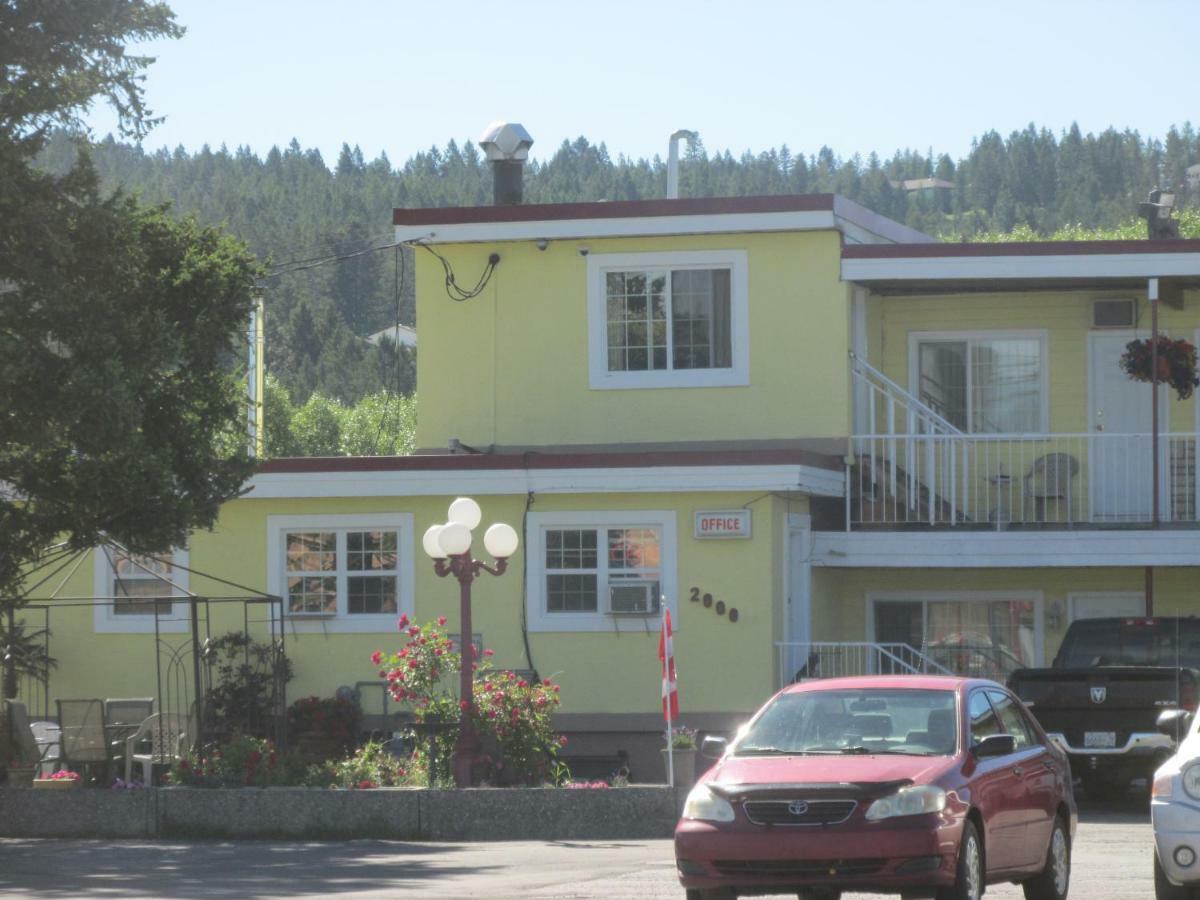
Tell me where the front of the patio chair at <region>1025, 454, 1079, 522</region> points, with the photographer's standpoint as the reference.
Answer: facing the viewer and to the left of the viewer

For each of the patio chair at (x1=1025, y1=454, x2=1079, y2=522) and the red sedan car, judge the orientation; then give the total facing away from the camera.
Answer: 0

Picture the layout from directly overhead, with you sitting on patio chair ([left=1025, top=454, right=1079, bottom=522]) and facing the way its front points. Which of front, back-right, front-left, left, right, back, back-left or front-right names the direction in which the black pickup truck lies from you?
front-left

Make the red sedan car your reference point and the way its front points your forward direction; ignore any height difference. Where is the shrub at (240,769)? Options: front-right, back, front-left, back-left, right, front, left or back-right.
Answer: right

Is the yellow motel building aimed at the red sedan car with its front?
yes

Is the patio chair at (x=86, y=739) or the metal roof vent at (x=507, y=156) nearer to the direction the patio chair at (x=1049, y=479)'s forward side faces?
the patio chair

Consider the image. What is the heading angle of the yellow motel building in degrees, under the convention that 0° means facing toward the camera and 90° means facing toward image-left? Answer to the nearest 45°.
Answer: approximately 0°

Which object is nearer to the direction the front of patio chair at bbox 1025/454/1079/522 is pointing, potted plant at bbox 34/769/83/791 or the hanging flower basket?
the potted plant

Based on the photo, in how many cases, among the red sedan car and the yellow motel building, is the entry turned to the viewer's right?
0

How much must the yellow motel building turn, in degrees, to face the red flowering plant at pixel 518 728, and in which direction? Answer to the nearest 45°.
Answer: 0° — it already faces it
